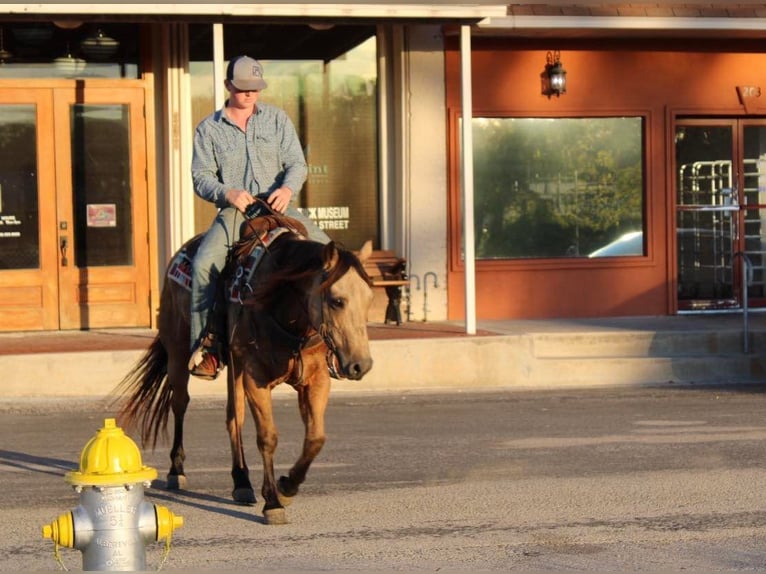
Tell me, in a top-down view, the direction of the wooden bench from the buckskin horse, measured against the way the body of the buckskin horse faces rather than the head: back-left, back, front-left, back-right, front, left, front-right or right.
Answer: back-left

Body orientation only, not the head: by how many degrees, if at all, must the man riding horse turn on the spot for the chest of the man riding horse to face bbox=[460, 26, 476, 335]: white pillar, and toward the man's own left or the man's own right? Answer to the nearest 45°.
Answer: approximately 135° to the man's own left

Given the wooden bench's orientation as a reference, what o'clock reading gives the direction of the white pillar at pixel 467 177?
The white pillar is roughly at 11 o'clock from the wooden bench.

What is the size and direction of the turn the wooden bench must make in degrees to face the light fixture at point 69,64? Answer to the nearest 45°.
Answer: approximately 90° to its right

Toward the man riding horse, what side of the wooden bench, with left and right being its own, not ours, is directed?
front

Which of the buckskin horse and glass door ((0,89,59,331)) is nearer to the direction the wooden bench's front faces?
the buckskin horse

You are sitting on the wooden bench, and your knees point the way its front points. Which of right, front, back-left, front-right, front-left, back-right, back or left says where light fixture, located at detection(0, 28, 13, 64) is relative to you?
right

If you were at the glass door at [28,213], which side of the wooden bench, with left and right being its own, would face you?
right

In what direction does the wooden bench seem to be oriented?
toward the camera

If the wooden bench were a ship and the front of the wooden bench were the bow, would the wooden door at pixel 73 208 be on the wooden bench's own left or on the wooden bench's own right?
on the wooden bench's own right

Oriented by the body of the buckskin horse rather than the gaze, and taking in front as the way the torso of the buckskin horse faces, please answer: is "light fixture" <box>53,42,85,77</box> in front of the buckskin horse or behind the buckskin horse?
behind

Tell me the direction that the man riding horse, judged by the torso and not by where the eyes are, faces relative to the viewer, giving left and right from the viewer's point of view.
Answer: facing the viewer and to the right of the viewer

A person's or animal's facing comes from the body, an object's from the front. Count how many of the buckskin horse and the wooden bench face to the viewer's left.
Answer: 0

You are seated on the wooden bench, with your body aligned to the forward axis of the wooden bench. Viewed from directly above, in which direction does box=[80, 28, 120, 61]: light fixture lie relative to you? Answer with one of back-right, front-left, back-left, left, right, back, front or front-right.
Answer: right

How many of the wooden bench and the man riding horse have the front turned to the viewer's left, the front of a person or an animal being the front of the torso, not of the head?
0

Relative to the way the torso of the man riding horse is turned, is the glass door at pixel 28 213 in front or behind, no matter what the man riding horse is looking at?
behind
